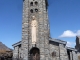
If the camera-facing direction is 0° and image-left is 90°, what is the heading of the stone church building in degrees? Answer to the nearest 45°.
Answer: approximately 0°
